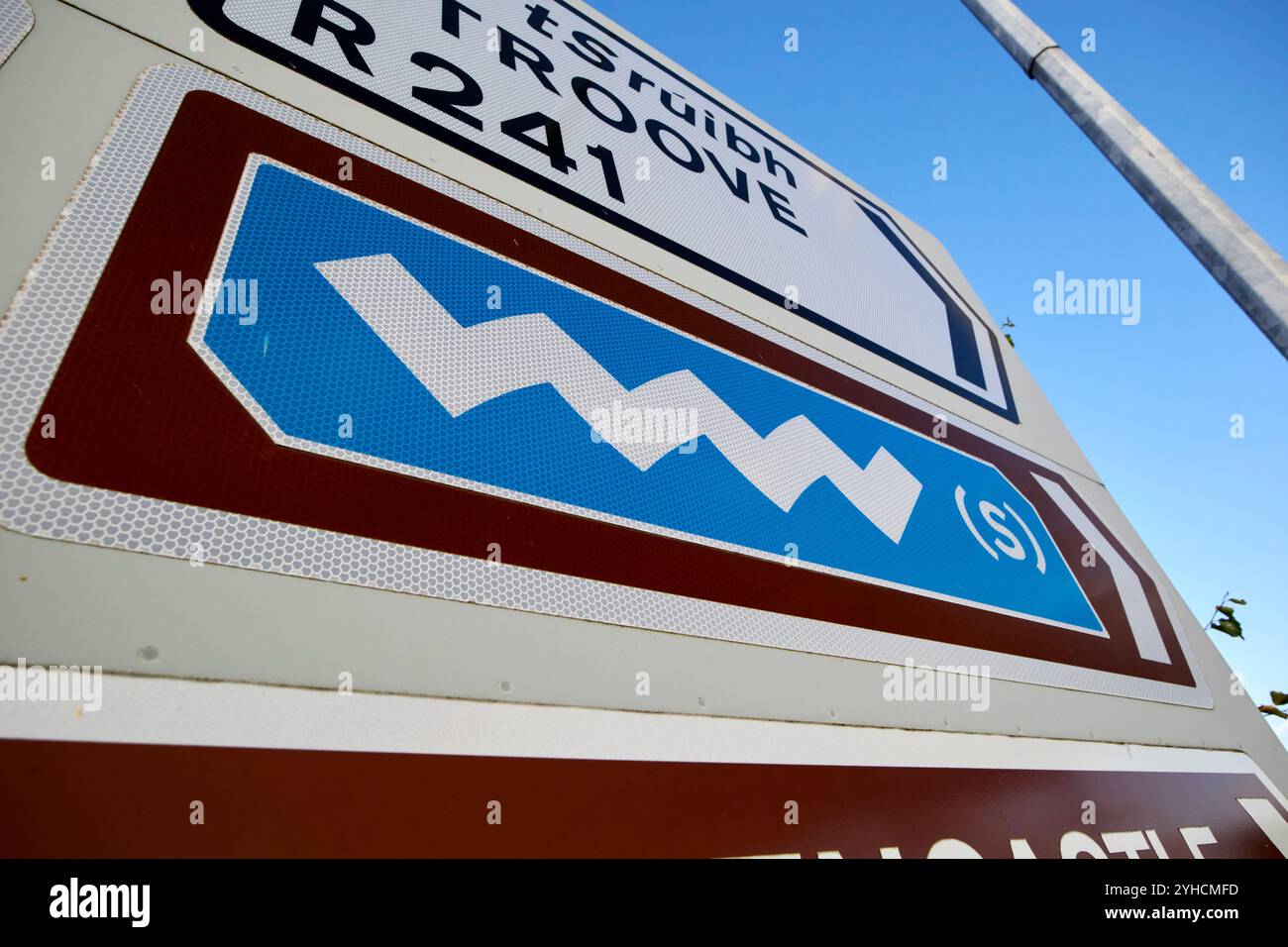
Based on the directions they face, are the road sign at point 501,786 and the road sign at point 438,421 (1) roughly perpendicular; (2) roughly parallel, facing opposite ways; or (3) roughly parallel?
roughly parallel

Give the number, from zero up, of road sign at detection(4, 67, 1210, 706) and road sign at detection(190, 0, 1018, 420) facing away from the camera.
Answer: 0

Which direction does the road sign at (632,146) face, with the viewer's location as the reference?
facing the viewer and to the right of the viewer

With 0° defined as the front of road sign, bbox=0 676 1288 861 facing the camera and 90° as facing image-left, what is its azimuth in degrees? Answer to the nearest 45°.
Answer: approximately 315°

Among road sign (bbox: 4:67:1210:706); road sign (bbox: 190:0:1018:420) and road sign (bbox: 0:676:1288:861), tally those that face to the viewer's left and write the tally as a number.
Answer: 0

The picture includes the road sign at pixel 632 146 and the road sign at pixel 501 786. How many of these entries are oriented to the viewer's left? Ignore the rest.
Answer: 0

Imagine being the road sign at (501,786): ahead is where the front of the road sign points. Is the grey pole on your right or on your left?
on your left

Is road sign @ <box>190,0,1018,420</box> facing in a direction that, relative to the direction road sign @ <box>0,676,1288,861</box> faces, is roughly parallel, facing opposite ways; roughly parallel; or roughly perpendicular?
roughly parallel

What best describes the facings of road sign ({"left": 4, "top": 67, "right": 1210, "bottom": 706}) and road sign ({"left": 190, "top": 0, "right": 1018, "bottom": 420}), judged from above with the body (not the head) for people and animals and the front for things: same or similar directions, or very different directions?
same or similar directions
